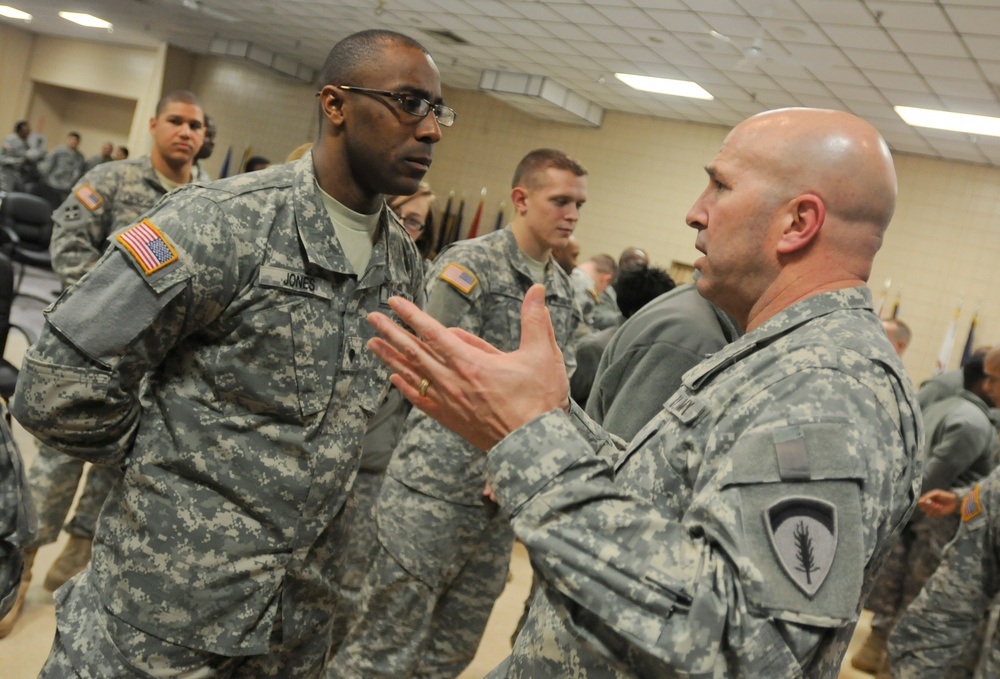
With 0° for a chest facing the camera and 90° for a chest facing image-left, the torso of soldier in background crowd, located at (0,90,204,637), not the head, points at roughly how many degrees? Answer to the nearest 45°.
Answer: approximately 315°

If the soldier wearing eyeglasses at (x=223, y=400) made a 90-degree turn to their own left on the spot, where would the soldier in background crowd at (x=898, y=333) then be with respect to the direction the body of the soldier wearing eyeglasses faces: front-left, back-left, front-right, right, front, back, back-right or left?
front

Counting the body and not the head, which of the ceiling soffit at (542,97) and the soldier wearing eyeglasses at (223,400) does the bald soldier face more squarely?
the soldier wearing eyeglasses

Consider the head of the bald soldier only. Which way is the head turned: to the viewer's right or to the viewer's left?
to the viewer's left

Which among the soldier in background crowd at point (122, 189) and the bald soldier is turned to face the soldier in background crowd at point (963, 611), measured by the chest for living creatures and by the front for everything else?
the soldier in background crowd at point (122, 189)

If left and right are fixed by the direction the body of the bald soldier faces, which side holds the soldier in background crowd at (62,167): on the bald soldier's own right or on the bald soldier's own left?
on the bald soldier's own right

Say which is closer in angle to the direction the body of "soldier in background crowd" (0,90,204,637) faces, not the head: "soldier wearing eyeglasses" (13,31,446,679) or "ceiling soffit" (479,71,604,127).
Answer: the soldier wearing eyeglasses

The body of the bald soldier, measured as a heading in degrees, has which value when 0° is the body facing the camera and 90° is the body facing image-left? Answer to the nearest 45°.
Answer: approximately 90°

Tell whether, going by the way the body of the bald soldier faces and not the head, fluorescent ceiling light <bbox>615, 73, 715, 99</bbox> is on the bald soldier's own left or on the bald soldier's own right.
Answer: on the bald soldier's own right

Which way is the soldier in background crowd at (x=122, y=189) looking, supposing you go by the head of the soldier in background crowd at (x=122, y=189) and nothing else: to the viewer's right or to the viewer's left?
to the viewer's right
